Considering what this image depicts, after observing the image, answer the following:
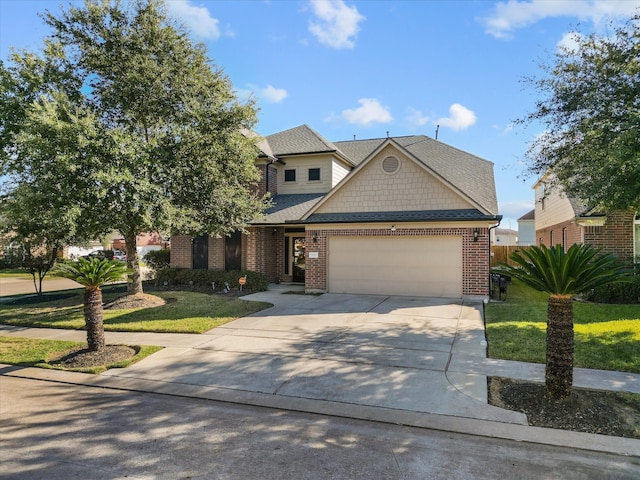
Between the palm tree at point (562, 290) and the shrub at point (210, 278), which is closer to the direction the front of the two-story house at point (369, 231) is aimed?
the palm tree

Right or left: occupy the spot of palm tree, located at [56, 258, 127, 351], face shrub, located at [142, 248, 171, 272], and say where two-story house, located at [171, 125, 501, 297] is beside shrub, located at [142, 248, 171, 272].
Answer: right

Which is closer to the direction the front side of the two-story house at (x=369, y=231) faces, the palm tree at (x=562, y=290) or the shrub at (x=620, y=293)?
the palm tree

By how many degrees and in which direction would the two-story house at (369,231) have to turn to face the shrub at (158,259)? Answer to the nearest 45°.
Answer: approximately 135° to its right

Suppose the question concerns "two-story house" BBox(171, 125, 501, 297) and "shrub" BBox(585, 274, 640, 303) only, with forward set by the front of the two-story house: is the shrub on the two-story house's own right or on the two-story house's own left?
on the two-story house's own left

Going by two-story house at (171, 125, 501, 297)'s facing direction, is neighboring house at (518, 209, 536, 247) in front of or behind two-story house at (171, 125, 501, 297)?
behind

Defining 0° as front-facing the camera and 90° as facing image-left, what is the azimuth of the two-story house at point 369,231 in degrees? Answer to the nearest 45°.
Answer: approximately 0°

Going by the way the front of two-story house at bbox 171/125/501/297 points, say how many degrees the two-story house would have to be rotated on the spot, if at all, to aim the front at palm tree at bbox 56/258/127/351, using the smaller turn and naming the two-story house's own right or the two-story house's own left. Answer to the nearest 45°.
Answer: approximately 45° to the two-story house's own right

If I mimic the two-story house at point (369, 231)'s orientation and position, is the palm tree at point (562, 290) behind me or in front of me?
in front

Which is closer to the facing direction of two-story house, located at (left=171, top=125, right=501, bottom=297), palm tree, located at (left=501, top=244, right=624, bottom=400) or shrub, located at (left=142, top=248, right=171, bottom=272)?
the palm tree
